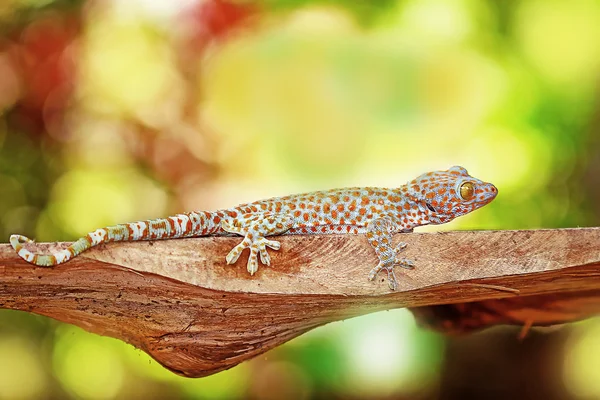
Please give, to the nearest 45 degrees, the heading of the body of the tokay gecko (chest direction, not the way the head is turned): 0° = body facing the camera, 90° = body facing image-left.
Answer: approximately 270°
